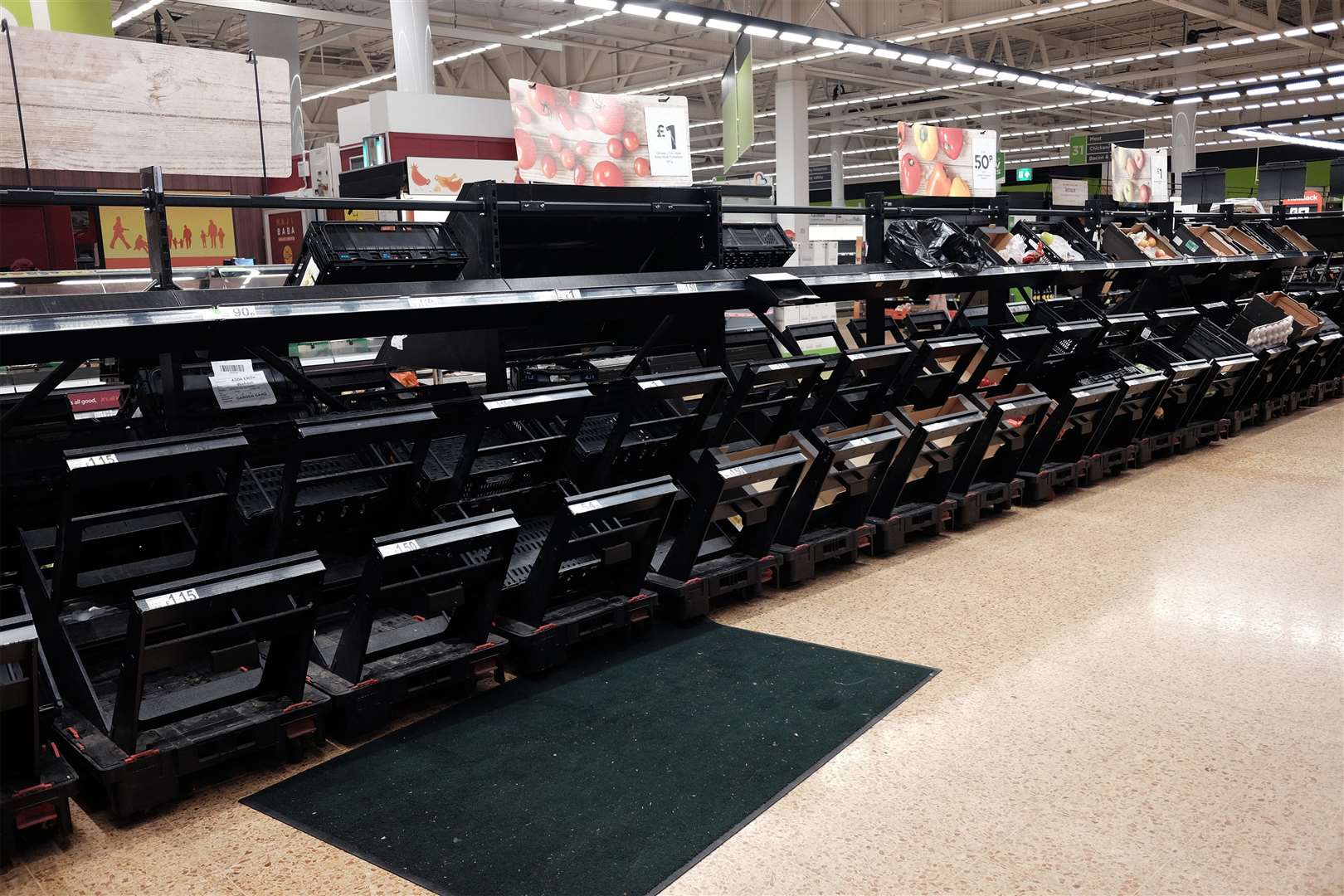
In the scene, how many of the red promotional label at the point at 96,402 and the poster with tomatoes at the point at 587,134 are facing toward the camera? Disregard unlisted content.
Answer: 2

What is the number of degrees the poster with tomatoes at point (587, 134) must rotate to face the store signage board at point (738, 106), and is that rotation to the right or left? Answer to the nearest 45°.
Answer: approximately 135° to its left

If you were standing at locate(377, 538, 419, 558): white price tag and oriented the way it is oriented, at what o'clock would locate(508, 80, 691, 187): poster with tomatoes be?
The poster with tomatoes is roughly at 8 o'clock from the white price tag.

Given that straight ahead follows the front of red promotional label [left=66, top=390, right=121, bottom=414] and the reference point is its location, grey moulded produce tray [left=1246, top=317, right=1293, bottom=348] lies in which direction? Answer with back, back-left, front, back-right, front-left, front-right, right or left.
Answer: left

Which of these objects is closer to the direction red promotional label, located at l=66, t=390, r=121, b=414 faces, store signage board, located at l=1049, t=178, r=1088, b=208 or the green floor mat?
the green floor mat

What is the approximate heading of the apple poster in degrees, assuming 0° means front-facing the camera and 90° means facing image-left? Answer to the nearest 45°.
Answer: approximately 0°
